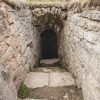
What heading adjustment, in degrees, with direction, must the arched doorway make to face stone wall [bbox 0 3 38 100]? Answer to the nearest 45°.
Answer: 0° — it already faces it

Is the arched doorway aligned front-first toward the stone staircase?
yes

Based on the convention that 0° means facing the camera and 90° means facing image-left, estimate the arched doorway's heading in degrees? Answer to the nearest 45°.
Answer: approximately 0°
